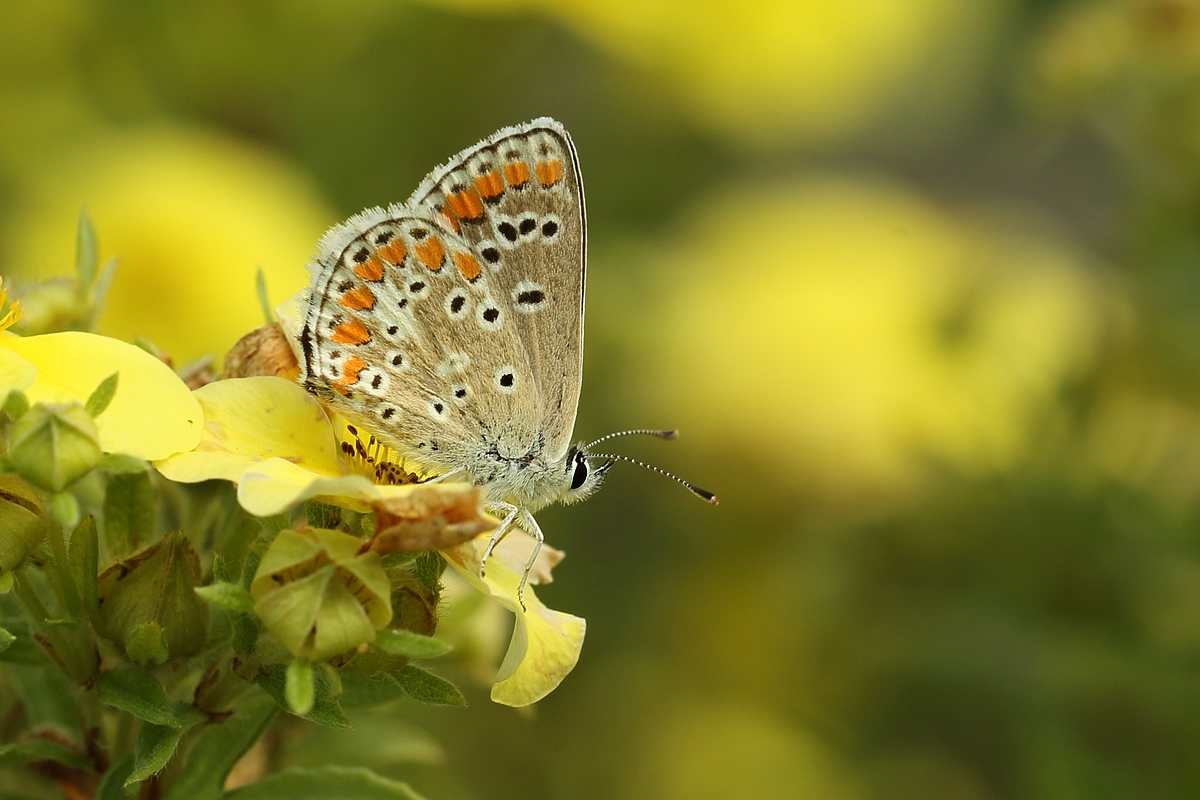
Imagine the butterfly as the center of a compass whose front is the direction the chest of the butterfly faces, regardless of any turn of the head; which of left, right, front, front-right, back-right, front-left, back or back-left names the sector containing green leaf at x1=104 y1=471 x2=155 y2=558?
back-right

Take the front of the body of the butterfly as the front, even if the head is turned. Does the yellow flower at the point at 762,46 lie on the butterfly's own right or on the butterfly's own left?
on the butterfly's own left

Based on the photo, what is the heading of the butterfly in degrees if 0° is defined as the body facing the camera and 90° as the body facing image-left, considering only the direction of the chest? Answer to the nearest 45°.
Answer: approximately 270°

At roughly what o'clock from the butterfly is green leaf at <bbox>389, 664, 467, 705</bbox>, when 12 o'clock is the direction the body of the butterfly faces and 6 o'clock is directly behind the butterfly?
The green leaf is roughly at 3 o'clock from the butterfly.

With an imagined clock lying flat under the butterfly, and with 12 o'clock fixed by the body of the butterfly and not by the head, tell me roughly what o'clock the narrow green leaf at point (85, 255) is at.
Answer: The narrow green leaf is roughly at 6 o'clock from the butterfly.

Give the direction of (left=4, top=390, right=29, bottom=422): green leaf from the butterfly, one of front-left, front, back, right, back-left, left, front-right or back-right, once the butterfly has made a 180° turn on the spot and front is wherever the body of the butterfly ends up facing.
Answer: front-left

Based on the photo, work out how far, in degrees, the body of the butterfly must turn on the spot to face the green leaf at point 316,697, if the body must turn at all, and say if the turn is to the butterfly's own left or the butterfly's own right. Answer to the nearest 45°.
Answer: approximately 180°
